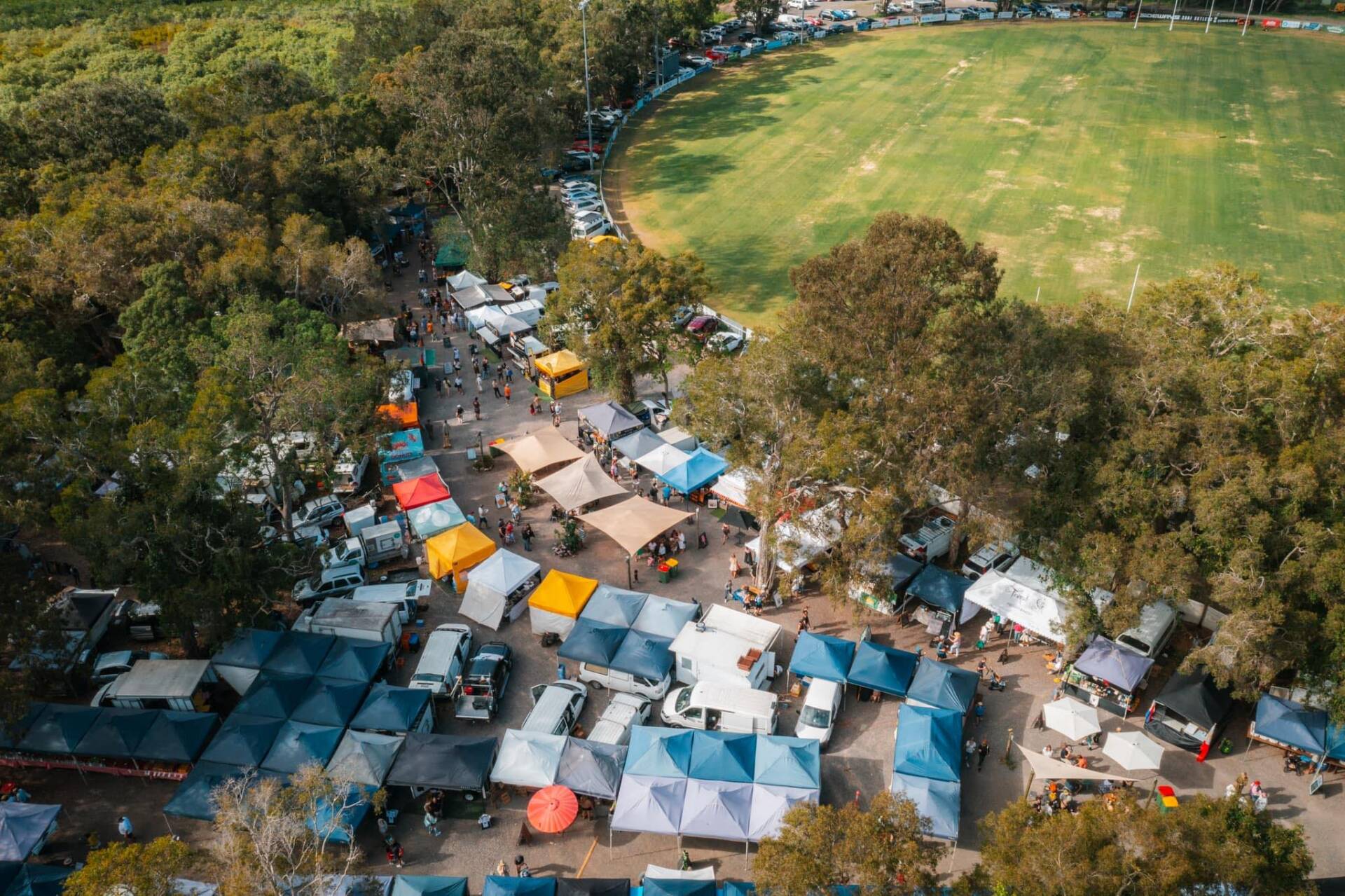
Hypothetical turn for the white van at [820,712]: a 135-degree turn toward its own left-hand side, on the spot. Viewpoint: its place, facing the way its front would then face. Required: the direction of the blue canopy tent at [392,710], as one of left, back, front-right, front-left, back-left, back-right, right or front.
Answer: back-left

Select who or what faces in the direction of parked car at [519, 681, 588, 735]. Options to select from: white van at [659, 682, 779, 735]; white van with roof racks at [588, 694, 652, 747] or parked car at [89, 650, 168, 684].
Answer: the white van at [659, 682, 779, 735]

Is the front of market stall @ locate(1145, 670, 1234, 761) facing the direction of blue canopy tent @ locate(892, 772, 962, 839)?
yes

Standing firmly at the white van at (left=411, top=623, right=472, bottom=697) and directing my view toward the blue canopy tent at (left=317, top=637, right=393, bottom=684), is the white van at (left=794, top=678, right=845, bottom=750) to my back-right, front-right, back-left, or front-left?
back-left

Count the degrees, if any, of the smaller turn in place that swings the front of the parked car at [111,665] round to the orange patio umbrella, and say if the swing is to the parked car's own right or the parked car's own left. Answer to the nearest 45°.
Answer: approximately 90° to the parked car's own left

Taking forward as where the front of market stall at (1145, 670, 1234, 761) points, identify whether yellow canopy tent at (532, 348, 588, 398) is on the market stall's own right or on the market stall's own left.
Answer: on the market stall's own right

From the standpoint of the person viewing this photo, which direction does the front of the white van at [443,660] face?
facing away from the viewer and to the right of the viewer

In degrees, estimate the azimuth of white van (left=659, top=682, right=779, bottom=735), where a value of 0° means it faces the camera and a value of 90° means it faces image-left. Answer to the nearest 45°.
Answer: approximately 90°

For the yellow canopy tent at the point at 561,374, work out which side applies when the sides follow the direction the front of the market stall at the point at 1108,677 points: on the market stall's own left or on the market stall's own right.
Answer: on the market stall's own right

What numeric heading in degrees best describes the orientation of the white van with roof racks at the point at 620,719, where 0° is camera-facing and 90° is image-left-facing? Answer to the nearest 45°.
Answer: approximately 225°

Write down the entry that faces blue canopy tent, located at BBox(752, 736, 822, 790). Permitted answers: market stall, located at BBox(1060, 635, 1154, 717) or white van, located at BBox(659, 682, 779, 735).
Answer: the market stall
